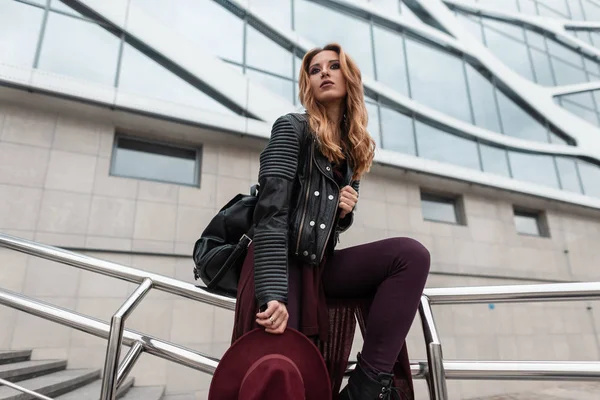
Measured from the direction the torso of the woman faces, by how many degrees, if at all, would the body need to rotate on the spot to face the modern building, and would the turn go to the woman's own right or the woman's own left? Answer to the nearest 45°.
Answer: approximately 135° to the woman's own left

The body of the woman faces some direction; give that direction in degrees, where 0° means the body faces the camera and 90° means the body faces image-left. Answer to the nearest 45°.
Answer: approximately 315°
